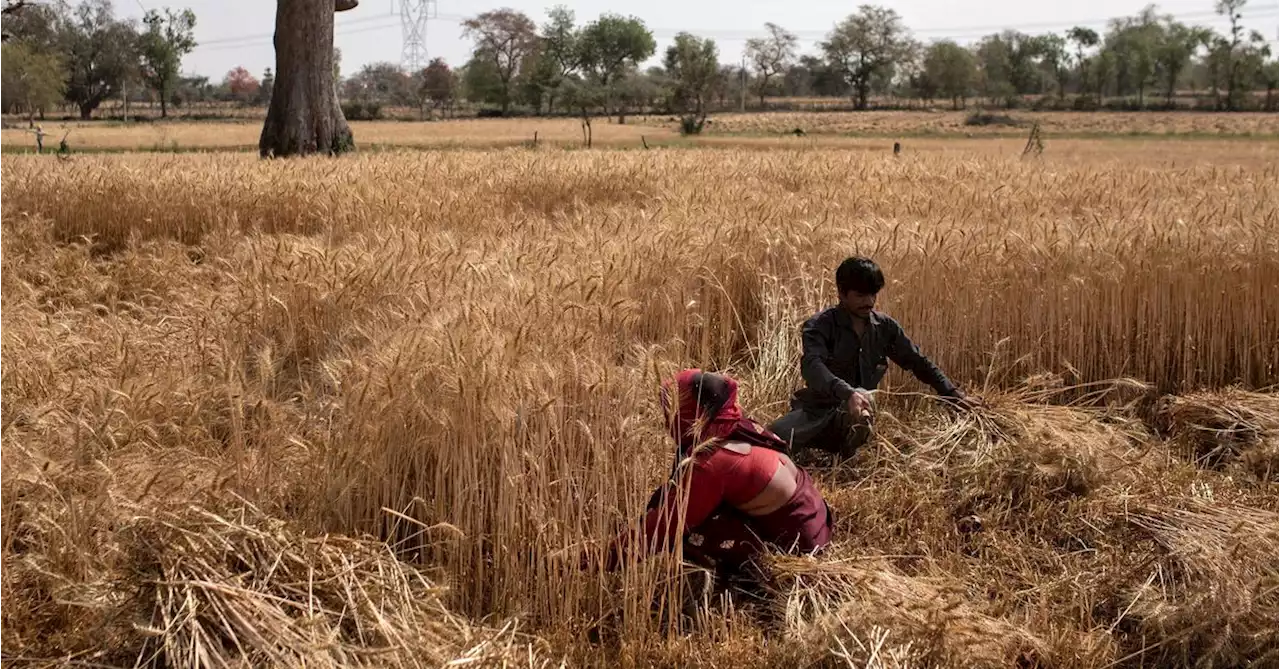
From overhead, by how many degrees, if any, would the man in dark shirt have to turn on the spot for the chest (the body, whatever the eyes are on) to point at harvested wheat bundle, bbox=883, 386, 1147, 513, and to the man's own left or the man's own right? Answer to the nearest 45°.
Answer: approximately 45° to the man's own left

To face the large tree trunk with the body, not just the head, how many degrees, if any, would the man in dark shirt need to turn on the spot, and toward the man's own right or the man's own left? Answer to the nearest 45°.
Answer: approximately 180°

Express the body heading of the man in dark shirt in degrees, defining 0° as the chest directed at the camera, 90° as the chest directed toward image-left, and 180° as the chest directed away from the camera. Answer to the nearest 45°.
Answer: approximately 315°

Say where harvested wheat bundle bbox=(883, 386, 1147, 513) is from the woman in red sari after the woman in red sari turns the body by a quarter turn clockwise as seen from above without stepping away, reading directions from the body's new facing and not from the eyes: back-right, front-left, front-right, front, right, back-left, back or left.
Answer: front-right

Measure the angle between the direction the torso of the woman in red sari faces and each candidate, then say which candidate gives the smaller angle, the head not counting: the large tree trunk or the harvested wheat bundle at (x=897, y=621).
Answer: the large tree trunk

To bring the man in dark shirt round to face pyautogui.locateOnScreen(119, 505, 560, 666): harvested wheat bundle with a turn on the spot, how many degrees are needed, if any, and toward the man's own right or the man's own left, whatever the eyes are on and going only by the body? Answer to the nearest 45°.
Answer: approximately 90° to the man's own right

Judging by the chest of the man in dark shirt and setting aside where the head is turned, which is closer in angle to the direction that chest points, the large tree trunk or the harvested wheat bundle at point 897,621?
the harvested wheat bundle

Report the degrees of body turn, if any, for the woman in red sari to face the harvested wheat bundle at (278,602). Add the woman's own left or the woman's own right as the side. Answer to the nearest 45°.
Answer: approximately 45° to the woman's own left

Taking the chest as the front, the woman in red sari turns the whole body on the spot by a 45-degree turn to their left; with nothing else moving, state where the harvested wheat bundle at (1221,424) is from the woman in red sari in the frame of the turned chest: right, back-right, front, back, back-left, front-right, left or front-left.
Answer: back

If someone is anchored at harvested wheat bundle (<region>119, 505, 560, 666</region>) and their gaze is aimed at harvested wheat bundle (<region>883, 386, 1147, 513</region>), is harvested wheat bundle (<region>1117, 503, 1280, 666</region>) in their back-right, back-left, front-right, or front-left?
front-right

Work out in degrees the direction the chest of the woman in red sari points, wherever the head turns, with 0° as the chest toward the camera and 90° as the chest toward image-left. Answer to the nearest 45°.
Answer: approximately 90°

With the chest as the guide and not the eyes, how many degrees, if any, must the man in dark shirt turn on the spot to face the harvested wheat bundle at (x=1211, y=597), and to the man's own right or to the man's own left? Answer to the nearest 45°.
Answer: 0° — they already face it

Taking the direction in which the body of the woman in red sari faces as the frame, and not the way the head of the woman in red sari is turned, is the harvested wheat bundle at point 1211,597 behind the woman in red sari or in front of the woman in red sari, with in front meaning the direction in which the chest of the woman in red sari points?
behind
